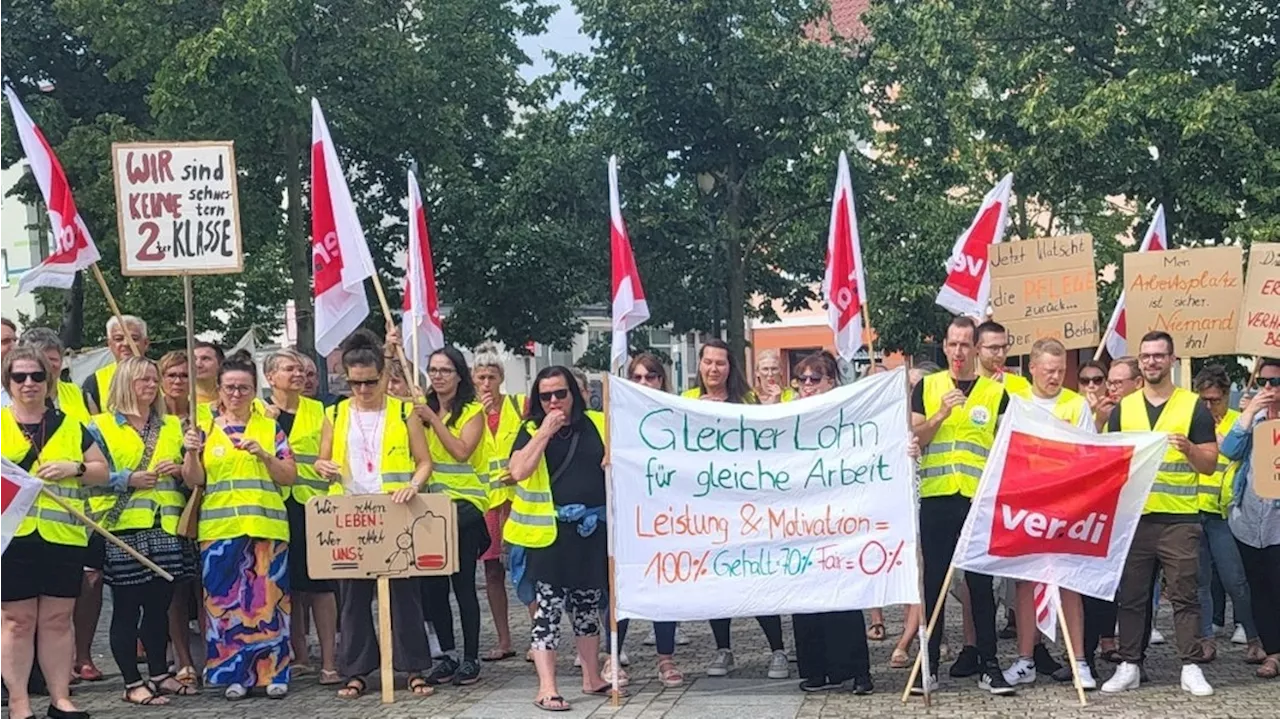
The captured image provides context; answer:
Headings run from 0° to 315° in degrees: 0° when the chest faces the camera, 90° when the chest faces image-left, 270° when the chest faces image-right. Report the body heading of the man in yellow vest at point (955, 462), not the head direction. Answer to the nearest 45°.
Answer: approximately 0°

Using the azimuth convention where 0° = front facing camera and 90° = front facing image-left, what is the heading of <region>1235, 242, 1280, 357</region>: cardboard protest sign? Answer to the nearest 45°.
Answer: approximately 0°

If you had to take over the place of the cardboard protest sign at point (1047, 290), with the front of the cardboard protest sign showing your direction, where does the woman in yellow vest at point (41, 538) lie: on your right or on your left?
on your right

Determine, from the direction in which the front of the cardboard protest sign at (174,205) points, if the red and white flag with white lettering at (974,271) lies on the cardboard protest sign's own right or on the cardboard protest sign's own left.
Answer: on the cardboard protest sign's own left

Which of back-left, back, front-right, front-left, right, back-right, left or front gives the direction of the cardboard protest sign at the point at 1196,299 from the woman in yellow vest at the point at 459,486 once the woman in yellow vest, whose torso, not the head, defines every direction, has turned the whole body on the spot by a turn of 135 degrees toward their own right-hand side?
right

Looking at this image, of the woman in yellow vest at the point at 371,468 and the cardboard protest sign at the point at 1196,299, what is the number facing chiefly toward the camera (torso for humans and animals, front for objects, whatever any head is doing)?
2
